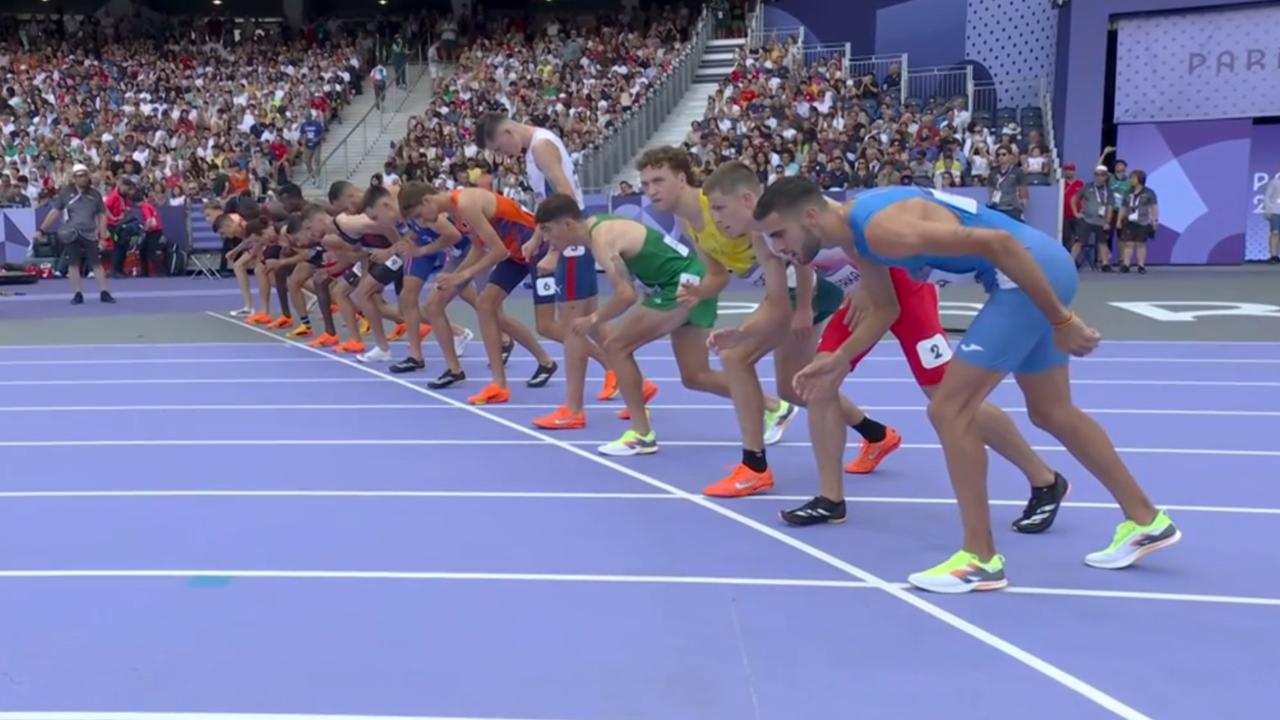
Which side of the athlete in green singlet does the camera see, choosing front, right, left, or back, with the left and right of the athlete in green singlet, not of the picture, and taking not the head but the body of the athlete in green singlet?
left

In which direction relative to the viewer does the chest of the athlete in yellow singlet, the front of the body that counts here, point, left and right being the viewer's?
facing to the left of the viewer

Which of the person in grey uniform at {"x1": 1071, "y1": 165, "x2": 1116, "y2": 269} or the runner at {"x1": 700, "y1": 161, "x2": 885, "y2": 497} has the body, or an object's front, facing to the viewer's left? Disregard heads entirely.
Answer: the runner

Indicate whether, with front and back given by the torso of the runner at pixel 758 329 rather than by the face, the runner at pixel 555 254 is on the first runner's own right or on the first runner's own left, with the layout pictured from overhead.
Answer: on the first runner's own right

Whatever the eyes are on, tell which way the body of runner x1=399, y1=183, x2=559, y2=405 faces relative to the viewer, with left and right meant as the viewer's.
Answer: facing to the left of the viewer

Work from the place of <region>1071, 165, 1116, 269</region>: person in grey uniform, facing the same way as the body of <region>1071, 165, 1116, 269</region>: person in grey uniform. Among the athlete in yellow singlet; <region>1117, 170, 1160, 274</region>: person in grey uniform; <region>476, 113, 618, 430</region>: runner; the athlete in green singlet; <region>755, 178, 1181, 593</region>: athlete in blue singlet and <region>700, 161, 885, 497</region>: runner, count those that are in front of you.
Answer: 5

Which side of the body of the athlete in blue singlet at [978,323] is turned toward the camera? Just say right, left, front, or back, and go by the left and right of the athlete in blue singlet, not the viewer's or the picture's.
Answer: left

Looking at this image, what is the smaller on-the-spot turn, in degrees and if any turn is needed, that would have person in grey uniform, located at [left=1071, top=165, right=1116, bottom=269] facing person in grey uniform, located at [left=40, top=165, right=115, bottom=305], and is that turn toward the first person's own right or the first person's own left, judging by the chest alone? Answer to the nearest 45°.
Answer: approximately 45° to the first person's own right

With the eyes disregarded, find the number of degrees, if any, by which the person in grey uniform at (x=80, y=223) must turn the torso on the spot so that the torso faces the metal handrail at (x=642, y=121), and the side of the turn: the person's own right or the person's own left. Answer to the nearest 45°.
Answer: approximately 135° to the person's own left

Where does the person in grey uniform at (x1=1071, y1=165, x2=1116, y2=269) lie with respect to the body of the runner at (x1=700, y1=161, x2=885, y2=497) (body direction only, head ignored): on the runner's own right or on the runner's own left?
on the runner's own right

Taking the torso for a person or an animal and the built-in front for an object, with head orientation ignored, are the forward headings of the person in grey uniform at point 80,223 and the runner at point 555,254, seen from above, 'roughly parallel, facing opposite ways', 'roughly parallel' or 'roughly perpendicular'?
roughly perpendicular

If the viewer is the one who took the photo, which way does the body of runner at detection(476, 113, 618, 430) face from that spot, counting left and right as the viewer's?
facing to the left of the viewer

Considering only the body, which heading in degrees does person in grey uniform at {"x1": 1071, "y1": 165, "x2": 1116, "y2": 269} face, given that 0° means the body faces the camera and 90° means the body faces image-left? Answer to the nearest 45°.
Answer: approximately 0°

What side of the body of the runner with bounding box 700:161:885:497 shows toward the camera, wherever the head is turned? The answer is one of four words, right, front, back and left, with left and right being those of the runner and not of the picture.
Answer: left

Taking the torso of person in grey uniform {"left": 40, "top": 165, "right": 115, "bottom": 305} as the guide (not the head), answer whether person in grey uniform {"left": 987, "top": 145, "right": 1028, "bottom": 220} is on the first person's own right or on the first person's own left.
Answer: on the first person's own left

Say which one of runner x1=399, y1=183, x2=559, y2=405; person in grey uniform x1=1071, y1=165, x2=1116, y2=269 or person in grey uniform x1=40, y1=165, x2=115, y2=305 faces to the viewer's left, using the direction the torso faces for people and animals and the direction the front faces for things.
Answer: the runner

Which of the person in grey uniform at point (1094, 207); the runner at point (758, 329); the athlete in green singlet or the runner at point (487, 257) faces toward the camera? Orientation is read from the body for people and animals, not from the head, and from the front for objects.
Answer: the person in grey uniform

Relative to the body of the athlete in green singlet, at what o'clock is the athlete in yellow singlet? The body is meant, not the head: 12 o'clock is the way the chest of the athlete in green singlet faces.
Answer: The athlete in yellow singlet is roughly at 8 o'clock from the athlete in green singlet.
